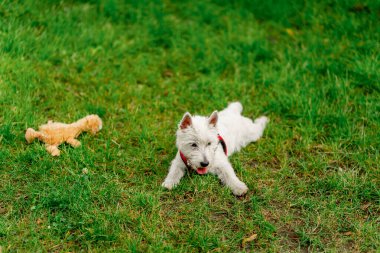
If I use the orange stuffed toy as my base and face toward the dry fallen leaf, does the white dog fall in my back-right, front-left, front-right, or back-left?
front-left

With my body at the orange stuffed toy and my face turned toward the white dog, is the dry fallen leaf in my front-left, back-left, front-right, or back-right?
front-right

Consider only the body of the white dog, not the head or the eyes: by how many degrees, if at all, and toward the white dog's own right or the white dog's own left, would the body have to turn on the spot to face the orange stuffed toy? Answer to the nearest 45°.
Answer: approximately 45° to the white dog's own right

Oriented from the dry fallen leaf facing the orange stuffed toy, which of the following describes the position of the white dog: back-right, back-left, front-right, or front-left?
front-right

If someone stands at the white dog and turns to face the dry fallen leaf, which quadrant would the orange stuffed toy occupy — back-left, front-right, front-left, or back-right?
back-right

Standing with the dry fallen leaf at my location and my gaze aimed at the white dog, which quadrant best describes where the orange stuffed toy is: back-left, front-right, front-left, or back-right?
front-left

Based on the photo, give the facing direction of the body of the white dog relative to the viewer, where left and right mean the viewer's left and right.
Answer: facing the viewer and to the left of the viewer

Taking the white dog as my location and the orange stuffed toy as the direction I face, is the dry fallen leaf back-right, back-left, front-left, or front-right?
back-left

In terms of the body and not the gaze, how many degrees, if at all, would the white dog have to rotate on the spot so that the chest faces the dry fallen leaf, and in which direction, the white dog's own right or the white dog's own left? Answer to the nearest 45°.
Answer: approximately 90° to the white dog's own left
